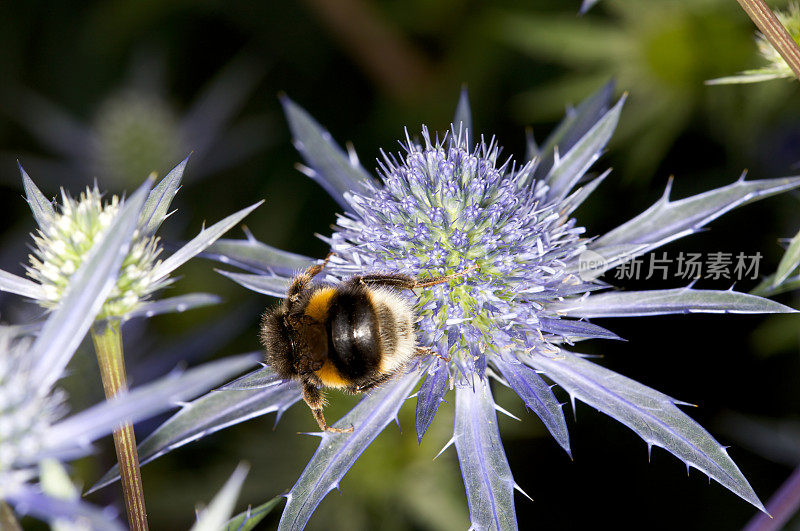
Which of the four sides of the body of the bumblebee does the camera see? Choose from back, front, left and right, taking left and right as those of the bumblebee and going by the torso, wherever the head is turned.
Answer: left

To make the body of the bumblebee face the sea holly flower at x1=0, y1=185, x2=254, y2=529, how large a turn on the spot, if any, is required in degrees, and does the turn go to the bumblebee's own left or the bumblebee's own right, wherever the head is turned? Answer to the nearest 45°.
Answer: approximately 45° to the bumblebee's own left

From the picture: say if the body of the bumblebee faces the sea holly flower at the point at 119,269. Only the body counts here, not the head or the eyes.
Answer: yes
